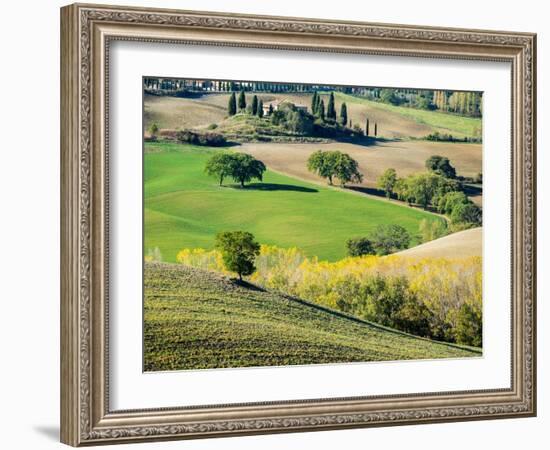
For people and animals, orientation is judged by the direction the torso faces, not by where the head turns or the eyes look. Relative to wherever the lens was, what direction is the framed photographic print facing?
facing the viewer and to the right of the viewer
